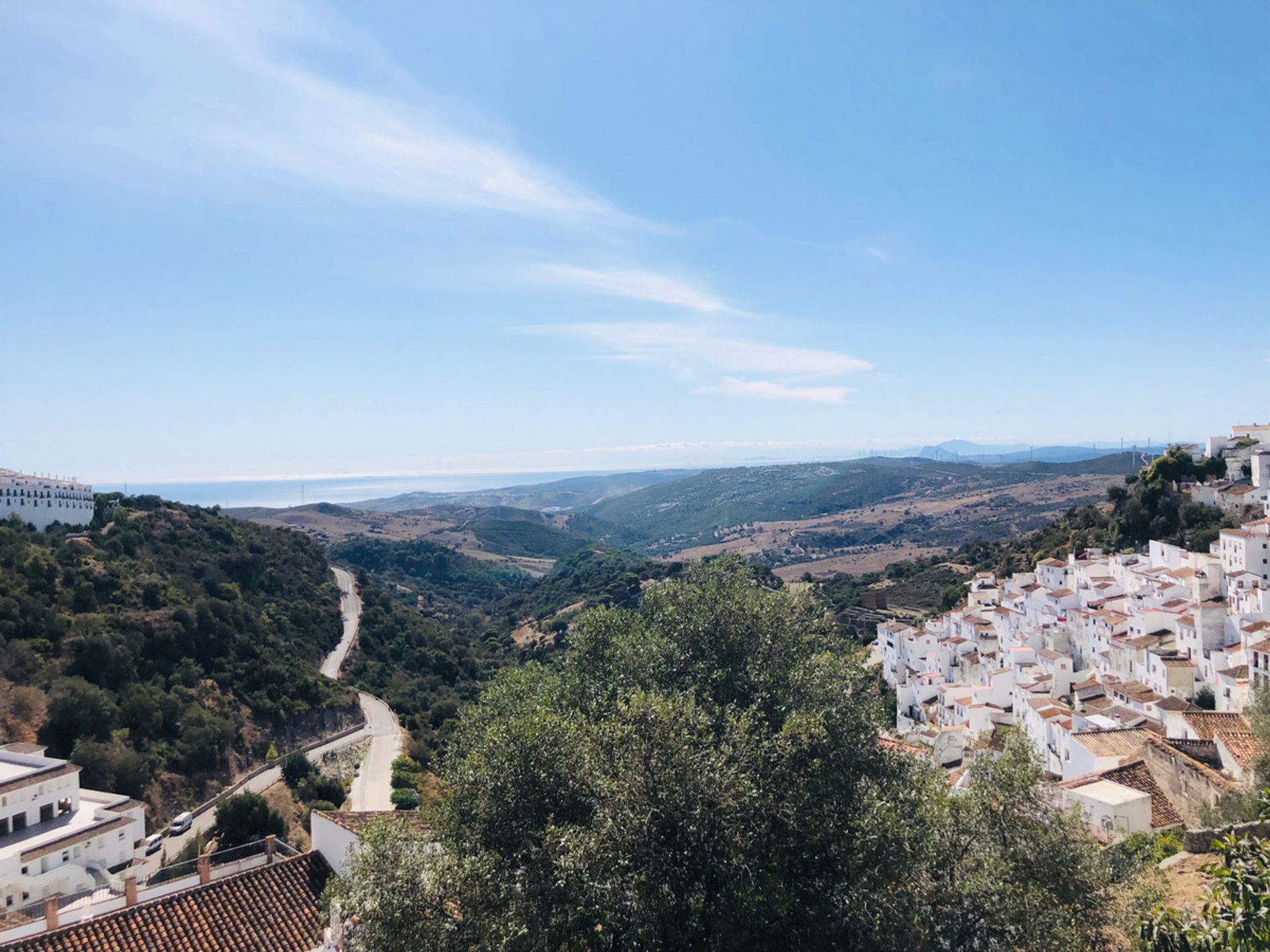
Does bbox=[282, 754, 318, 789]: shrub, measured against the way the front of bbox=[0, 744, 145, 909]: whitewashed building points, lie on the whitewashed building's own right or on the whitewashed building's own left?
on the whitewashed building's own left

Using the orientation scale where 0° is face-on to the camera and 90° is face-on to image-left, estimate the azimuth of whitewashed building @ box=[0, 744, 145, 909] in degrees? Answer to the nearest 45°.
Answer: approximately 315°

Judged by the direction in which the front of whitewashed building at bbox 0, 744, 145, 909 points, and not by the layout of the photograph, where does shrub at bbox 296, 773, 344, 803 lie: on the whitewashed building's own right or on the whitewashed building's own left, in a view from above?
on the whitewashed building's own left

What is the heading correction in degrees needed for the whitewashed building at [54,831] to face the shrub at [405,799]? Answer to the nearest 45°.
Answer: approximately 45° to its left

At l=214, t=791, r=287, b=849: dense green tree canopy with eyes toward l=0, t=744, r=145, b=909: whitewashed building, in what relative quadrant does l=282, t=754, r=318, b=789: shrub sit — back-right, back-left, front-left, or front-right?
back-right
